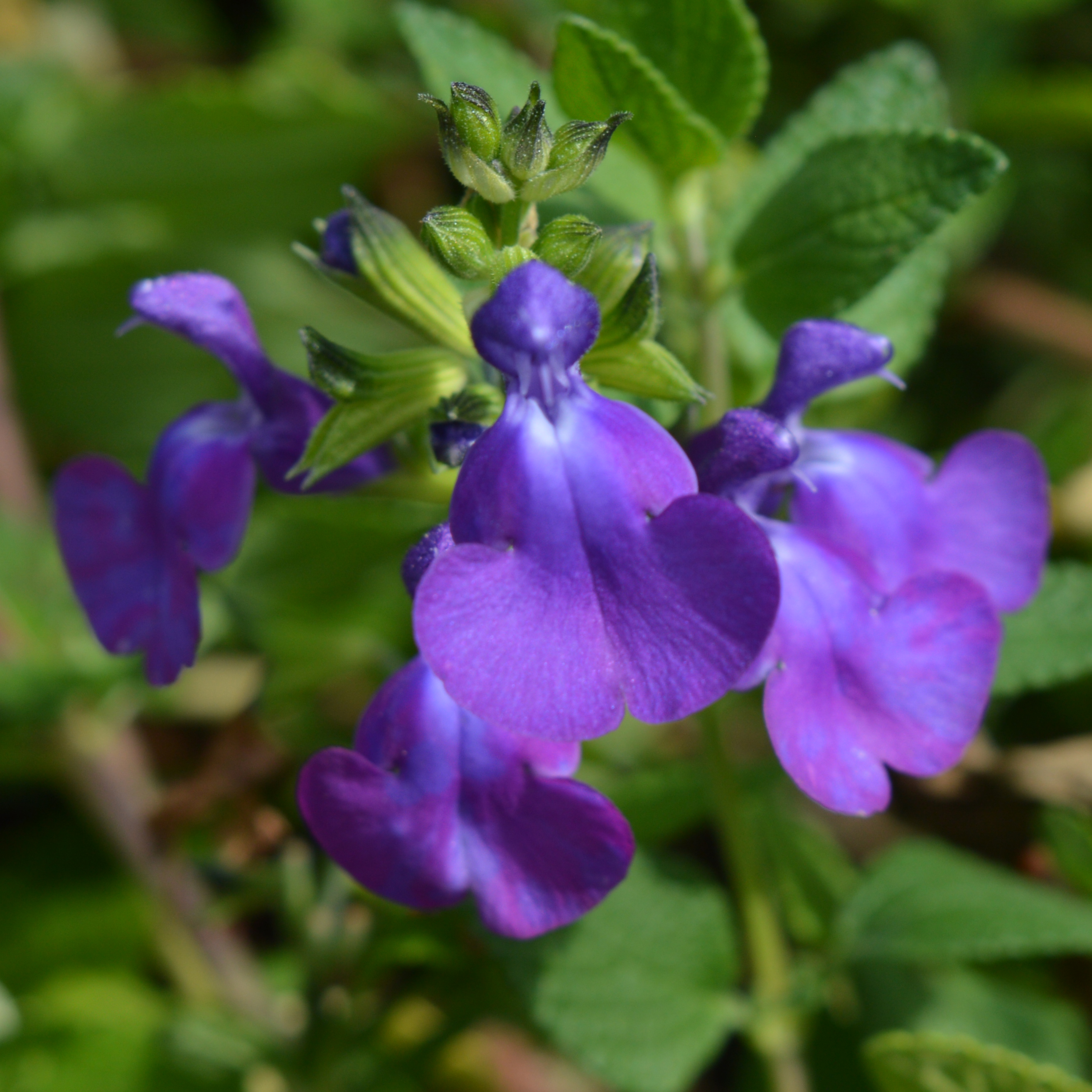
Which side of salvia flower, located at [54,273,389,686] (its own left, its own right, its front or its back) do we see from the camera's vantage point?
left

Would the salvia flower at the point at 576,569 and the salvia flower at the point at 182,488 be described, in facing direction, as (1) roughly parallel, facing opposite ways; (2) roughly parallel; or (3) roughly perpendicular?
roughly perpendicular

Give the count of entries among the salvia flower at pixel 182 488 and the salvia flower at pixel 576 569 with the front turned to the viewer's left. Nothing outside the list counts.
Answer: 1

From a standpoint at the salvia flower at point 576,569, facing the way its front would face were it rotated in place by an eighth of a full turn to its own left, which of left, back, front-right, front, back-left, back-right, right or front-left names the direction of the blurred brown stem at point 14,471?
back

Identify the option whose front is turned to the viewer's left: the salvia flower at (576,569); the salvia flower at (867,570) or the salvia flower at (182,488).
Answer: the salvia flower at (182,488)

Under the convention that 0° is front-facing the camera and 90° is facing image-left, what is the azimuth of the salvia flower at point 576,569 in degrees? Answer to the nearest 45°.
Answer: approximately 0°

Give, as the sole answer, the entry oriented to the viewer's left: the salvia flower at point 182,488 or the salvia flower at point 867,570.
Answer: the salvia flower at point 182,488

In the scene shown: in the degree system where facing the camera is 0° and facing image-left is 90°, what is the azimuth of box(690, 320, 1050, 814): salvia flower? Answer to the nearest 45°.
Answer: approximately 315°
